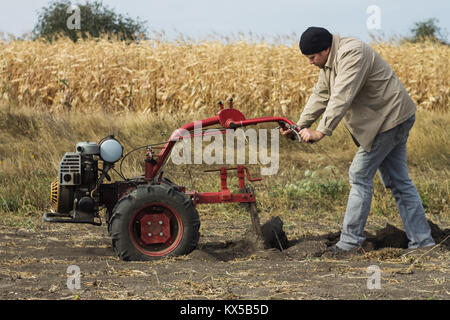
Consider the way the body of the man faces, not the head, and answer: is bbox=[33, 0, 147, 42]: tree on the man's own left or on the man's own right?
on the man's own right

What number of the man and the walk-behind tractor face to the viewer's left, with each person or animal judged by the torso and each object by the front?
2

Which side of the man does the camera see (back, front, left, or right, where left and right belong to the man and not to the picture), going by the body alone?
left

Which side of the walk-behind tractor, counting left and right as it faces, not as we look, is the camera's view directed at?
left

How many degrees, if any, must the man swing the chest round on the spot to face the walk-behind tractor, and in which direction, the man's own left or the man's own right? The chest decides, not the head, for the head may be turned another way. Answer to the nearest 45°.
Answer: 0° — they already face it

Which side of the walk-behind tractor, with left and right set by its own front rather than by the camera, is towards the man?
back
